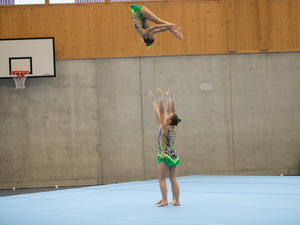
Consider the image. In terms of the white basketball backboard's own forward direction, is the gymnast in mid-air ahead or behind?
ahead

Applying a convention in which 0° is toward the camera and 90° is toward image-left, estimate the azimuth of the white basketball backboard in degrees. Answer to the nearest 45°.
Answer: approximately 0°
